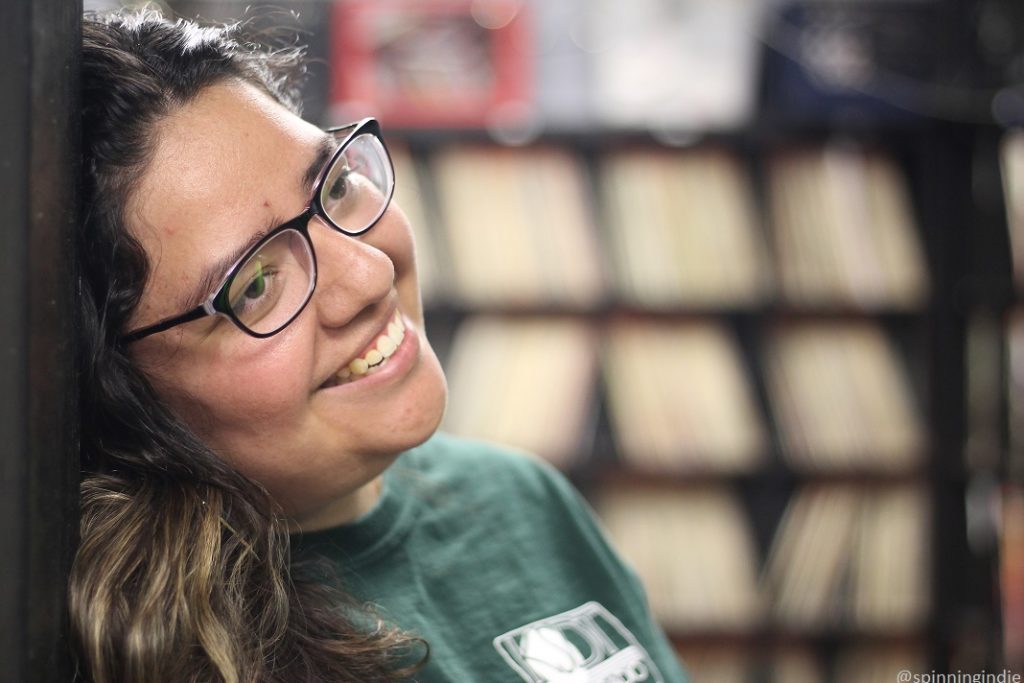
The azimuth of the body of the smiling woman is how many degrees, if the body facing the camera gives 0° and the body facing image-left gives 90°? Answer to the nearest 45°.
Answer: approximately 315°

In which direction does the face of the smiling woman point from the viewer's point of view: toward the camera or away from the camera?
toward the camera
